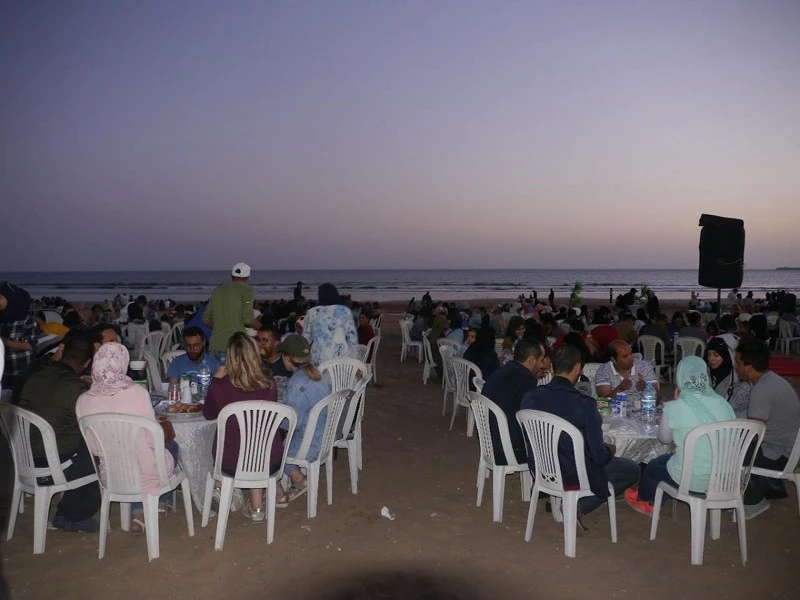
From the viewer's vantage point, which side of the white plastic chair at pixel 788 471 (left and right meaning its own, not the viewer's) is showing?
left

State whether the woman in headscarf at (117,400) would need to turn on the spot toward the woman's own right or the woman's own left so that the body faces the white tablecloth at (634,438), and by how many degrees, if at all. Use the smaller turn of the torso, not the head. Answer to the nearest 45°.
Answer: approximately 90° to the woman's own right

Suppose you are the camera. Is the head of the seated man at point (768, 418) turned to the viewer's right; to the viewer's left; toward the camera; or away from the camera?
to the viewer's left

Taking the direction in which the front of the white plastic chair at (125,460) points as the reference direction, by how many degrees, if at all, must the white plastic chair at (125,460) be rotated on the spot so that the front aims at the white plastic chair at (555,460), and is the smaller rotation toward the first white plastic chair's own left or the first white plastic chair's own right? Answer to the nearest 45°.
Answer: approximately 45° to the first white plastic chair's own right

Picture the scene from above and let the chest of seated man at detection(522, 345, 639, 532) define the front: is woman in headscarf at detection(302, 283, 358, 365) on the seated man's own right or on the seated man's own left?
on the seated man's own left

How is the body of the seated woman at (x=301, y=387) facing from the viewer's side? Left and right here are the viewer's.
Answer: facing to the left of the viewer

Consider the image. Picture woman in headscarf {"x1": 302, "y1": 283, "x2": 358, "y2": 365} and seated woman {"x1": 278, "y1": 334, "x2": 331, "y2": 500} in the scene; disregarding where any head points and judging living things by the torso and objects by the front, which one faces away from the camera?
the woman in headscarf

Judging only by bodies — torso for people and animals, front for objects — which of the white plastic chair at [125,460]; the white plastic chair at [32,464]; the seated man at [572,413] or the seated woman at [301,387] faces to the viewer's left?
the seated woman

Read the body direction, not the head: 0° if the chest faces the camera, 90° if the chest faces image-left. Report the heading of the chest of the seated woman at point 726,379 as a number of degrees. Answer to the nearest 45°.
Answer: approximately 45°

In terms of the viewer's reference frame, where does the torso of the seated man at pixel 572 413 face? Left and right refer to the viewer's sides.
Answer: facing away from the viewer and to the right of the viewer

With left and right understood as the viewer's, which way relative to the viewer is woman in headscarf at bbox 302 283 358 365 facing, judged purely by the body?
facing away from the viewer

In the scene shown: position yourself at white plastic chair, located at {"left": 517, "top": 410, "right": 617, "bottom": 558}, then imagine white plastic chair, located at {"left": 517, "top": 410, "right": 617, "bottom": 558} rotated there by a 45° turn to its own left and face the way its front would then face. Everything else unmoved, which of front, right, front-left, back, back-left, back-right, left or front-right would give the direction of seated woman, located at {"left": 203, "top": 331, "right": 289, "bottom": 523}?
left

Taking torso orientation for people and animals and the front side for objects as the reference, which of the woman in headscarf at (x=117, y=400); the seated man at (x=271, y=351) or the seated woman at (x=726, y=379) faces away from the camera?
the woman in headscarf
